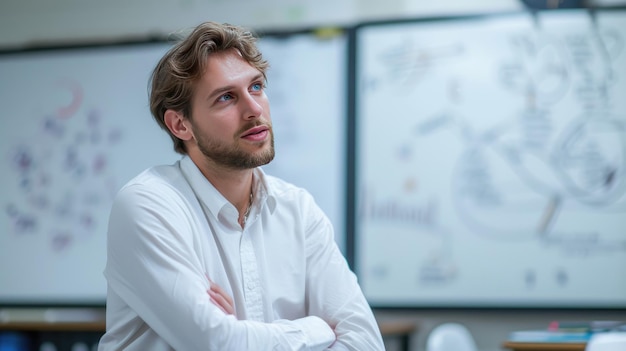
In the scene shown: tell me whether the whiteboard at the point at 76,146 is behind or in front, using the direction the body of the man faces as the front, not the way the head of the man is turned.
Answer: behind

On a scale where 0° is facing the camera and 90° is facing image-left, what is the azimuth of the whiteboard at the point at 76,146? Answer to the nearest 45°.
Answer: approximately 0°

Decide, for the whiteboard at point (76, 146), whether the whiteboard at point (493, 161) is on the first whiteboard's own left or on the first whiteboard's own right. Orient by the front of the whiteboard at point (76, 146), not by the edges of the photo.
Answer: on the first whiteboard's own left

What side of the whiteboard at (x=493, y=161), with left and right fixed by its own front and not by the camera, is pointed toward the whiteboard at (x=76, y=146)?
right

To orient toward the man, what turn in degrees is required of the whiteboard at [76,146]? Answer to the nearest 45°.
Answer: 0° — it already faces them

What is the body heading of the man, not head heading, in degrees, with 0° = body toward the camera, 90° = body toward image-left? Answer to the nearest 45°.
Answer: approximately 315°

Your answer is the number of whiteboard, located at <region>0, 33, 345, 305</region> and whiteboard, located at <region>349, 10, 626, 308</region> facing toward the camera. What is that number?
2

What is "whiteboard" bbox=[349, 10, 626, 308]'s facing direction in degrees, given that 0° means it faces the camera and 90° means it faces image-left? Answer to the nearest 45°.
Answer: approximately 0°

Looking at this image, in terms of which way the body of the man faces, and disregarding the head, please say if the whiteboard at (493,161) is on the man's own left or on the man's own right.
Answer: on the man's own left

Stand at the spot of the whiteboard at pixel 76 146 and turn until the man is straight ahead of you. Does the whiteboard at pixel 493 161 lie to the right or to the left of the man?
left
